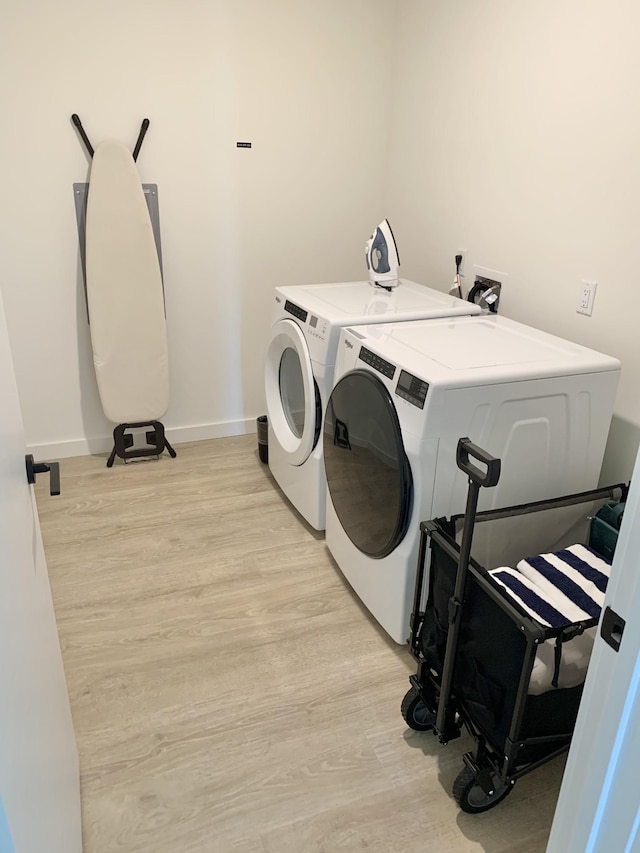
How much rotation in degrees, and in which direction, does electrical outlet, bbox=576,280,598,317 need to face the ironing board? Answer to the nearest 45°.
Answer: approximately 45° to its right

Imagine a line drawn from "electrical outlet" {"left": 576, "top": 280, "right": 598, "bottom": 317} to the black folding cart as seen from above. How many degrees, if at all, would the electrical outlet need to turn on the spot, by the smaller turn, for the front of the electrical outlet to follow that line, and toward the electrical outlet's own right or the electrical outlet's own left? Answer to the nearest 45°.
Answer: approximately 45° to the electrical outlet's own left

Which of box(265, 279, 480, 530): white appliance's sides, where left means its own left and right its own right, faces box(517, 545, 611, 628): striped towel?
left

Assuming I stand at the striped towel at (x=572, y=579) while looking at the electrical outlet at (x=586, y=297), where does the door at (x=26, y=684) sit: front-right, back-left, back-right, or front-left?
back-left

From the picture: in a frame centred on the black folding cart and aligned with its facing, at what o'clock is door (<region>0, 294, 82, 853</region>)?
The door is roughly at 12 o'clock from the black folding cart.

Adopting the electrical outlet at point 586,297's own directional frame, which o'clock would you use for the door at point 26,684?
The door is roughly at 11 o'clock from the electrical outlet.

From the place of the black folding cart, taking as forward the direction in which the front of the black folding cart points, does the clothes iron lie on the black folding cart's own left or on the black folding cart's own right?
on the black folding cart's own right

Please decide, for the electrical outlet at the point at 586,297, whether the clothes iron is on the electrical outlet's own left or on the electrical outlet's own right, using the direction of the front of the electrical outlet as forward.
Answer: on the electrical outlet's own right

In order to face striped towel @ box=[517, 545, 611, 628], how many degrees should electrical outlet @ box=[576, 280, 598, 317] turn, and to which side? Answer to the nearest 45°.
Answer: approximately 45° to its left

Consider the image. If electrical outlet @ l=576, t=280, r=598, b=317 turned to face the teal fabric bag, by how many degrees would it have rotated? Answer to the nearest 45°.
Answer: approximately 45° to its left
